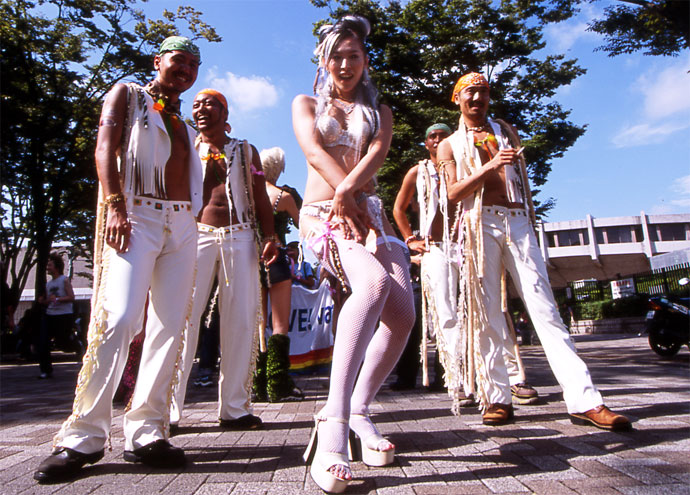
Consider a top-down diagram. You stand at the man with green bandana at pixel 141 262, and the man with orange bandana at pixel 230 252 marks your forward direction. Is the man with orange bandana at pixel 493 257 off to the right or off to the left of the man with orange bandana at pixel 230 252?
right

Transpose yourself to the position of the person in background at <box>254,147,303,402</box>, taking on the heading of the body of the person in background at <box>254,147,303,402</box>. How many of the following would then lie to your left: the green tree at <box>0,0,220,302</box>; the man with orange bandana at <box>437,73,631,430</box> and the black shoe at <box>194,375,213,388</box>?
2

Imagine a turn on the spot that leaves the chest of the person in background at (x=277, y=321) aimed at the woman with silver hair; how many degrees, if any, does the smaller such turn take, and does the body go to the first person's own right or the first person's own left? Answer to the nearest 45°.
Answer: approximately 135° to the first person's own right

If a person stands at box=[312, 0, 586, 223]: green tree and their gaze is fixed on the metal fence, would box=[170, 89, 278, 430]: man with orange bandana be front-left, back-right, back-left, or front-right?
back-right

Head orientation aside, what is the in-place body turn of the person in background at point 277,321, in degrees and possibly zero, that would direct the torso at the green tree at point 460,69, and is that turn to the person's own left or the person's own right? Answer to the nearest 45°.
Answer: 0° — they already face it

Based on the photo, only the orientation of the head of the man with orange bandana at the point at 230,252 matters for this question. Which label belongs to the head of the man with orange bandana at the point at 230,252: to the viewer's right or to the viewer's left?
to the viewer's left

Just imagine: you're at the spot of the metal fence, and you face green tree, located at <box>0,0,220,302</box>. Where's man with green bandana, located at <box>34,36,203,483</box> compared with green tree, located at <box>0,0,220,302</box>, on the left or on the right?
left

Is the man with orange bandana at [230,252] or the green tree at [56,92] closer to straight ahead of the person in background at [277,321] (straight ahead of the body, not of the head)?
the green tree

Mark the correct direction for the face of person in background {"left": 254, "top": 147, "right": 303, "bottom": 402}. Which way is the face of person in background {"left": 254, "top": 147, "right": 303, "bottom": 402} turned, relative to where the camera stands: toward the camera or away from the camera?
away from the camera

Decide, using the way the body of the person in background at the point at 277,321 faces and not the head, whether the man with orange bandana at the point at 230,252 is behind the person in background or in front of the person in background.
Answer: behind

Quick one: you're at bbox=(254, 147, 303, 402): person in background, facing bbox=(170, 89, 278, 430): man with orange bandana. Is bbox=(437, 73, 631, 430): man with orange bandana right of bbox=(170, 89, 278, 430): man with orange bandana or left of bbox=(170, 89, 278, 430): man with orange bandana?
left

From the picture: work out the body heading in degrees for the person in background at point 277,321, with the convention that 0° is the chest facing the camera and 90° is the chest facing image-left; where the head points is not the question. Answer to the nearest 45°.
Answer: approximately 225°
